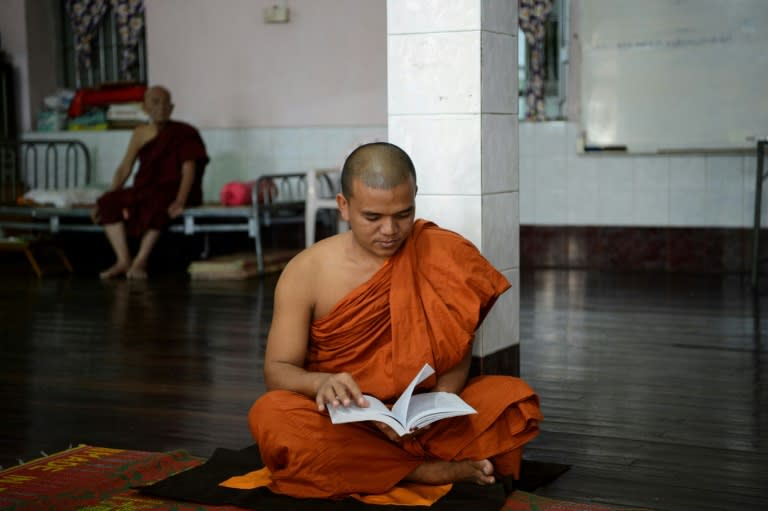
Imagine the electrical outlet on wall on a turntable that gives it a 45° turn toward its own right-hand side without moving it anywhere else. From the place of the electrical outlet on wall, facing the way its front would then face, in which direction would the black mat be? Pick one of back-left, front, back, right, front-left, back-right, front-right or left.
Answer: front-left

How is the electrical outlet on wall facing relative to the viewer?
toward the camera

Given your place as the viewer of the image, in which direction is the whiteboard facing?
facing the viewer

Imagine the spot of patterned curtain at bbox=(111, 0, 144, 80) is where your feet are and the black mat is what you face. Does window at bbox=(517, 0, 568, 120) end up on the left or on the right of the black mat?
left

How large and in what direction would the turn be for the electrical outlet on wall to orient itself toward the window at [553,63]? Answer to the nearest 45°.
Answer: approximately 90° to its left

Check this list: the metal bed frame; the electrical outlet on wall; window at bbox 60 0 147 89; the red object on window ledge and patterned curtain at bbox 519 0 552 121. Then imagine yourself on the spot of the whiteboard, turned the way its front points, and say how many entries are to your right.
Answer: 5

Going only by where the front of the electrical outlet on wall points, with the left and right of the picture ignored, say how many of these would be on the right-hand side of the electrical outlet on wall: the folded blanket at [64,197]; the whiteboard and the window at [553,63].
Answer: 1

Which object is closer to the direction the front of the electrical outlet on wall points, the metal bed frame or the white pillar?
the white pillar

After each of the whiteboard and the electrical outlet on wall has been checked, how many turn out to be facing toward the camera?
2

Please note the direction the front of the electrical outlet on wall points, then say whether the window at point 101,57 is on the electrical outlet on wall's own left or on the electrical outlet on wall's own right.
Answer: on the electrical outlet on wall's own right

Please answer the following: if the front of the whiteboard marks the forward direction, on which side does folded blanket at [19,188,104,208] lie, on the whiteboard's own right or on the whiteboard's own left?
on the whiteboard's own right

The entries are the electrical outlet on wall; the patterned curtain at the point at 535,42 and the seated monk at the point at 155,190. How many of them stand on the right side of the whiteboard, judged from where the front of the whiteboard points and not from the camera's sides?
3

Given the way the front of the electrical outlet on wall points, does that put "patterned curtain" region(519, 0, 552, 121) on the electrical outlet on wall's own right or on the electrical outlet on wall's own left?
on the electrical outlet on wall's own left
